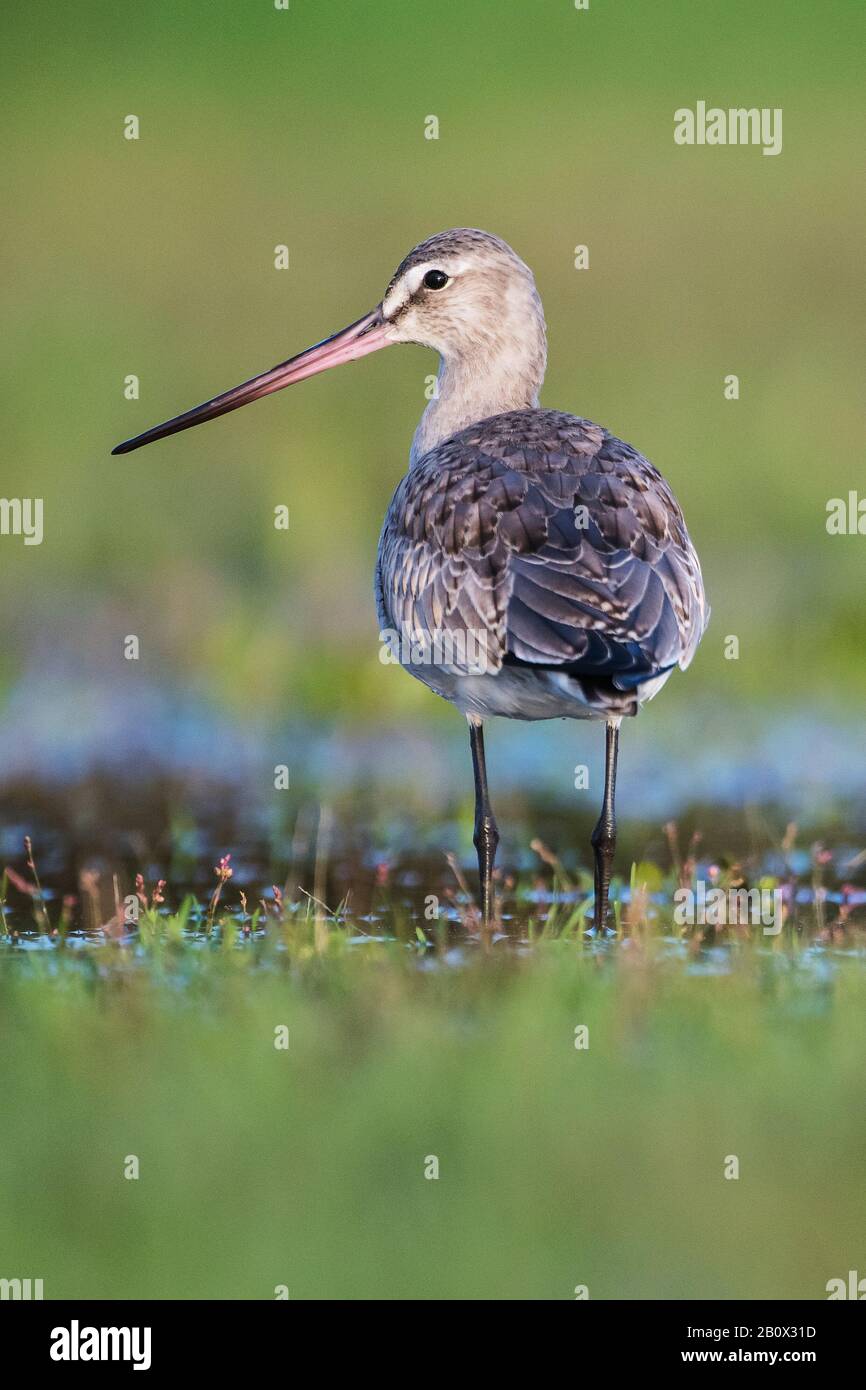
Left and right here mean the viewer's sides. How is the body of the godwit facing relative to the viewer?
facing away from the viewer and to the left of the viewer
